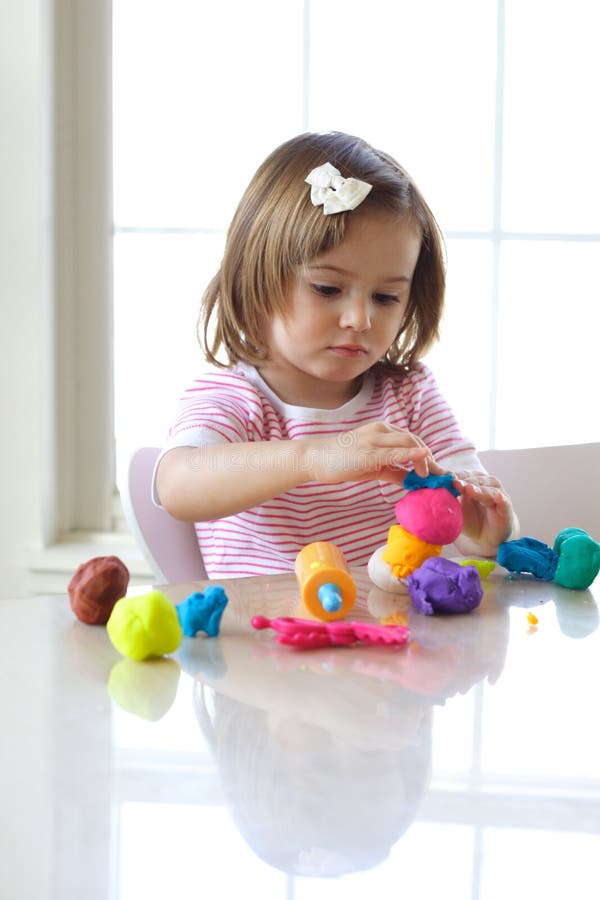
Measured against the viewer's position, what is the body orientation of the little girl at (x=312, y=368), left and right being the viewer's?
facing the viewer and to the right of the viewer

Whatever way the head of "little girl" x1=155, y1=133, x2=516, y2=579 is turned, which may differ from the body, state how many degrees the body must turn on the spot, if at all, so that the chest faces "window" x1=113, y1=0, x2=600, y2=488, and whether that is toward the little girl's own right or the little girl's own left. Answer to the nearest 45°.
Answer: approximately 135° to the little girl's own left
